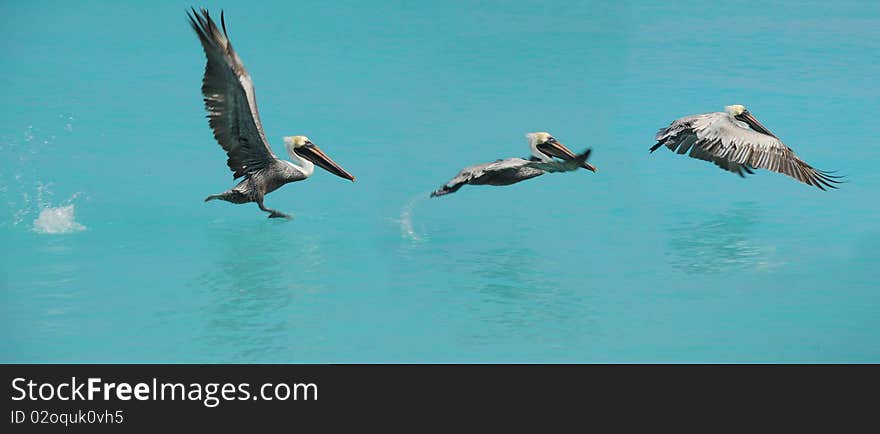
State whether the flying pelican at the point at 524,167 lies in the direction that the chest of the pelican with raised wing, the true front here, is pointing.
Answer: yes

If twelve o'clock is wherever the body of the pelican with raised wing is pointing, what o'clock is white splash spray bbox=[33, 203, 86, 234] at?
The white splash spray is roughly at 7 o'clock from the pelican with raised wing.

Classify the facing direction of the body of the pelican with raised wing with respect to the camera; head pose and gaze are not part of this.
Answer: to the viewer's right
